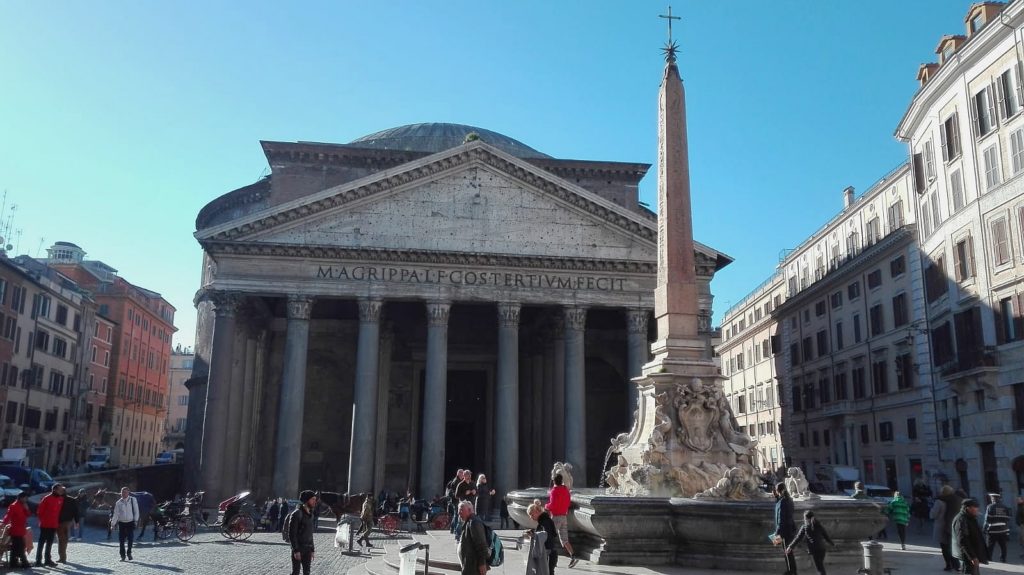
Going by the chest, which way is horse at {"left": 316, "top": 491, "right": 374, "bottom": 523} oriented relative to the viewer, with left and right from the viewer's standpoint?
facing to the left of the viewer

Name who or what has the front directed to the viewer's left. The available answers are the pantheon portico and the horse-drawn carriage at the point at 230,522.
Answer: the horse-drawn carriage

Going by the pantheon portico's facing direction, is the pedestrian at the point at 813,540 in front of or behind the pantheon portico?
in front

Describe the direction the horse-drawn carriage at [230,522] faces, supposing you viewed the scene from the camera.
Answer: facing to the left of the viewer

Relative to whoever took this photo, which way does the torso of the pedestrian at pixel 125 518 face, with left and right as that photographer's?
facing the viewer

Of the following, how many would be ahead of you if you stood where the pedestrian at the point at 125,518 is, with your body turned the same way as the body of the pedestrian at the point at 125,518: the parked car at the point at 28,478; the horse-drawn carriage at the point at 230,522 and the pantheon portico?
0

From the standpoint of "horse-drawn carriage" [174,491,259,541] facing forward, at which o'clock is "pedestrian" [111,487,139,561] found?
The pedestrian is roughly at 10 o'clock from the horse-drawn carriage.

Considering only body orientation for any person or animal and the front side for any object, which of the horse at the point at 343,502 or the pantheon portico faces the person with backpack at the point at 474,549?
the pantheon portico

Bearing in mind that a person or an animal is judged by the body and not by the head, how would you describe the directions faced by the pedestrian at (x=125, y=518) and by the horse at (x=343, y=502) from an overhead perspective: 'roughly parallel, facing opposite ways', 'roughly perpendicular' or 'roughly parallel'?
roughly perpendicular

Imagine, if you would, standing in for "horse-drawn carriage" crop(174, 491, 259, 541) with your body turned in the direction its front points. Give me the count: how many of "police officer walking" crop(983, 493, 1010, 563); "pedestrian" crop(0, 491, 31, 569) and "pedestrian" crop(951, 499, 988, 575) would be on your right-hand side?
0

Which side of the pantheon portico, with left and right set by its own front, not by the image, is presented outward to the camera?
front

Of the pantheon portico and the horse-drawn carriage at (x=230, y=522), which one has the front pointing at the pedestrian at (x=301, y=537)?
the pantheon portico

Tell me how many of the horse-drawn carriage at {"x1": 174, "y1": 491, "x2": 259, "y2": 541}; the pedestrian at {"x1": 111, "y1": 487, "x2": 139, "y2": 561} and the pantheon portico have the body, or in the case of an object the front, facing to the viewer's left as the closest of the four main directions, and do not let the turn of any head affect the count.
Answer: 1

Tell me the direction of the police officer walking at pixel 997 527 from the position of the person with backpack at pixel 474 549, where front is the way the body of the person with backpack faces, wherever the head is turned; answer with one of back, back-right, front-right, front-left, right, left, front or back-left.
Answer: back-right
